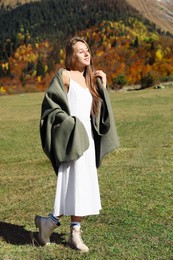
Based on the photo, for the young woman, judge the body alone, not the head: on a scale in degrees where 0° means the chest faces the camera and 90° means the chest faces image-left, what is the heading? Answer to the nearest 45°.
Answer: approximately 315°

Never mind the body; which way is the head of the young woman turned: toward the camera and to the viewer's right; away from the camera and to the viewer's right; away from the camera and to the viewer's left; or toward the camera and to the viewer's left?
toward the camera and to the viewer's right
